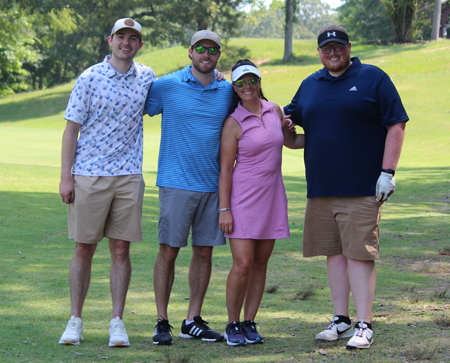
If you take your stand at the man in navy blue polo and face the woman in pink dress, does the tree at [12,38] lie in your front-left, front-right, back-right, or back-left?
front-right

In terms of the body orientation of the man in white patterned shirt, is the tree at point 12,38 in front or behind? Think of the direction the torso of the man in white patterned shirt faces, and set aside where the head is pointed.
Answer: behind

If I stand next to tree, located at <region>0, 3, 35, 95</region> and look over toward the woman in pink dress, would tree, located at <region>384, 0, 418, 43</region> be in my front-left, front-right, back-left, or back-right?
front-left

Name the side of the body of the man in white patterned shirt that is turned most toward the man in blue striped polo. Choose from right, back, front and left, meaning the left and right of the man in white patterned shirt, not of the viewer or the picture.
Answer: left

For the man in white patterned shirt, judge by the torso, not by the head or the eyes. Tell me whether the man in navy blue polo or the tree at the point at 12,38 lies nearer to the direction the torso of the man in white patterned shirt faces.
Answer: the man in navy blue polo

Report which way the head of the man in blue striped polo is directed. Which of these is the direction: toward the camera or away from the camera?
toward the camera

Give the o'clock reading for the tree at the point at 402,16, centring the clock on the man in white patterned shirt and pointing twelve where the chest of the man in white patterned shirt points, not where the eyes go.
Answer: The tree is roughly at 7 o'clock from the man in white patterned shirt.

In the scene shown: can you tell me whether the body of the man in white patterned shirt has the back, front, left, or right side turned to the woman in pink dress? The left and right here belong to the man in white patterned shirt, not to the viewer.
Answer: left

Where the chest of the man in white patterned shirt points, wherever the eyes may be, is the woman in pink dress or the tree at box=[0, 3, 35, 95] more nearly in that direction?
the woman in pink dress

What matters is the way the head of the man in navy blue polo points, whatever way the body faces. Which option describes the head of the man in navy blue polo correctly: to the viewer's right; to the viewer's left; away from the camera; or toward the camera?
toward the camera

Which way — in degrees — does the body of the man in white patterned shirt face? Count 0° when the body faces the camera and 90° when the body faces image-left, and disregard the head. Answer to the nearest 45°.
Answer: approximately 0°

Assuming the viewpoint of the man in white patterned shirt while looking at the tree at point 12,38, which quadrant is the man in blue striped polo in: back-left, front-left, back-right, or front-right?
back-right

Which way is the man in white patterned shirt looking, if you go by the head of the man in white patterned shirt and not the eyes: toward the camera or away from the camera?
toward the camera
